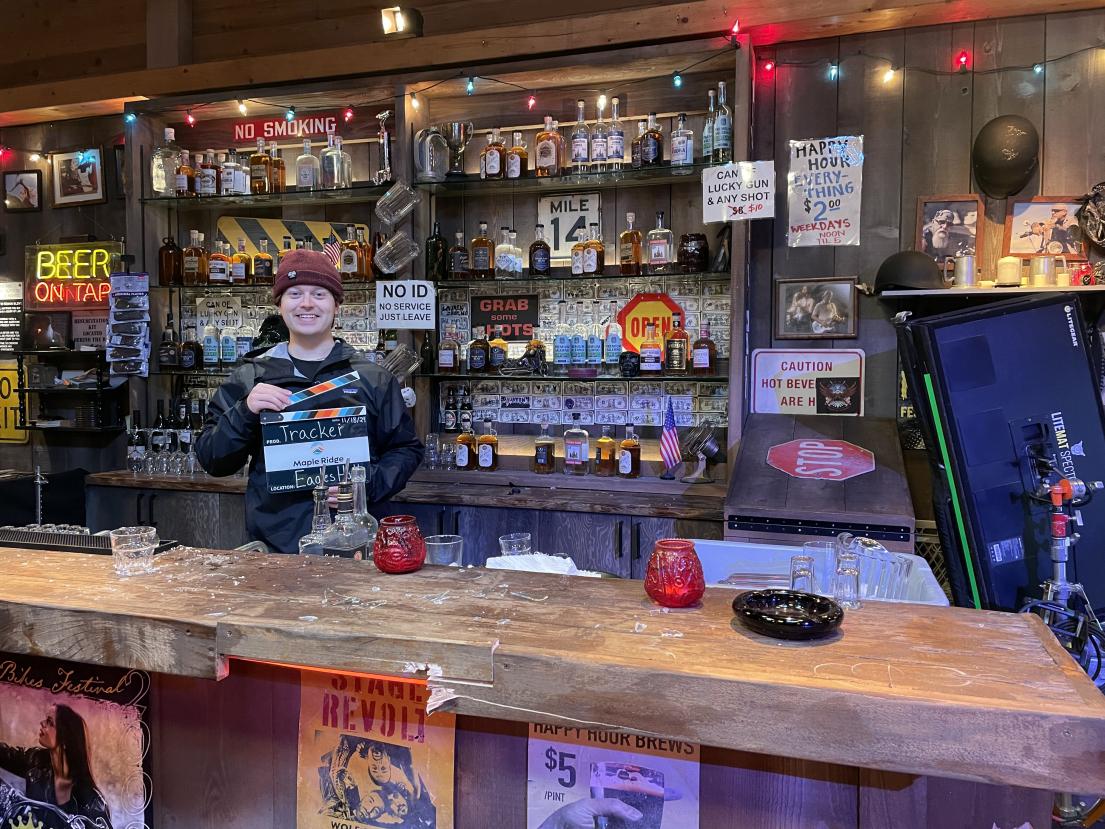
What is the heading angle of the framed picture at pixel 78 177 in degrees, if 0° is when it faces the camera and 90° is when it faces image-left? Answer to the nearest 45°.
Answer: approximately 0°

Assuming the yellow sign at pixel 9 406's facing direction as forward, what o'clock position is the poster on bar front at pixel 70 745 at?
The poster on bar front is roughly at 12 o'clock from the yellow sign.

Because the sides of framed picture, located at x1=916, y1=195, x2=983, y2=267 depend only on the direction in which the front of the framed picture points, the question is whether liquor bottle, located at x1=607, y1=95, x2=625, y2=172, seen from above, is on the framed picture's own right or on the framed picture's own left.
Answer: on the framed picture's own right

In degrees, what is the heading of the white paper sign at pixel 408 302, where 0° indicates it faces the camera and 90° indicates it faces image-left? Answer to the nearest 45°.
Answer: approximately 0°

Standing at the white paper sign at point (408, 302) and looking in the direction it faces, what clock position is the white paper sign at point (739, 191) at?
the white paper sign at point (739, 191) is roughly at 10 o'clock from the white paper sign at point (408, 302).

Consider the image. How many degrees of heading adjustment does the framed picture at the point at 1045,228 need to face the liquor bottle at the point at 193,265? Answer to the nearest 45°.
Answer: approximately 90° to its right
